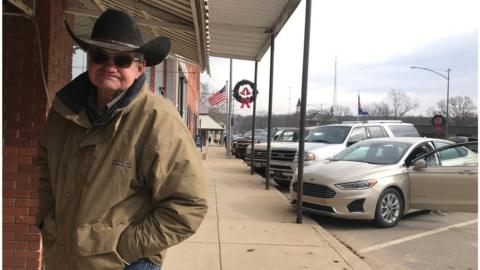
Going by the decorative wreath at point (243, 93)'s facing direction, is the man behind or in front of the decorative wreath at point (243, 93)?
in front

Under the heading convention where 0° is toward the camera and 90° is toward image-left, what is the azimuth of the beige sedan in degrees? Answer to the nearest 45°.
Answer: approximately 45°

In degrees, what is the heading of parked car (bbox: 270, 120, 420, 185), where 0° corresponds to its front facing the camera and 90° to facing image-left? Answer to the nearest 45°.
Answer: approximately 45°

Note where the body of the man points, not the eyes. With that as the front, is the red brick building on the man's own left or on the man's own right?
on the man's own right

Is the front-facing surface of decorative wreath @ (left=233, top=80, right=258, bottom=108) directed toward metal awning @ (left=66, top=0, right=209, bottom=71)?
yes

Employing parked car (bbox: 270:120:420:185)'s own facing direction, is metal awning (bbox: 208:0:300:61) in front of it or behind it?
in front

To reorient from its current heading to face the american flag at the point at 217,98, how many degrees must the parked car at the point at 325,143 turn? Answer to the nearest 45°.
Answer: approximately 90° to its right

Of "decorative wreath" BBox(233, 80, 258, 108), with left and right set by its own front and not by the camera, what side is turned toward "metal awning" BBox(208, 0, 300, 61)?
front

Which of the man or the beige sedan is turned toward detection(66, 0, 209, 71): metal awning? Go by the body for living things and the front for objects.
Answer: the beige sedan

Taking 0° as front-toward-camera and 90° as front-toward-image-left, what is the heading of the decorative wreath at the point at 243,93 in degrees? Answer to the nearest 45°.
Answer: approximately 0°

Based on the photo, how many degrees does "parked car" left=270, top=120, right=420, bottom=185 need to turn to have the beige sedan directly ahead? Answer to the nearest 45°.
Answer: approximately 45° to its left
